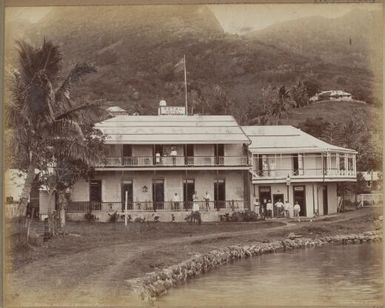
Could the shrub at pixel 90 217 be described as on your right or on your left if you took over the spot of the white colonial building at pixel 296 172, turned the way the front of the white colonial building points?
on your right

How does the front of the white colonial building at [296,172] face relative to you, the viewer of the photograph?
facing the viewer

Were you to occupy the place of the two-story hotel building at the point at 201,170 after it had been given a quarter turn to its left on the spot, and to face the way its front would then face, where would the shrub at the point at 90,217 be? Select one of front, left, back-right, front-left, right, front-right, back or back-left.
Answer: back

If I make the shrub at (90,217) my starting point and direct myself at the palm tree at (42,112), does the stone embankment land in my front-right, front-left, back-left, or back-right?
back-left

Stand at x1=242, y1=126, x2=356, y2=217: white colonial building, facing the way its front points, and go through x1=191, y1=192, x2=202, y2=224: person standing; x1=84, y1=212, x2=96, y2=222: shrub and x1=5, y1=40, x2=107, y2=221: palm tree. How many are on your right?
3

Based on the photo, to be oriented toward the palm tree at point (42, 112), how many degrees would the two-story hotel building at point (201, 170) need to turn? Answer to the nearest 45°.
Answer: approximately 90° to its right

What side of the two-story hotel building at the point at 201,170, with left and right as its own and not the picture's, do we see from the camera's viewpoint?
front
